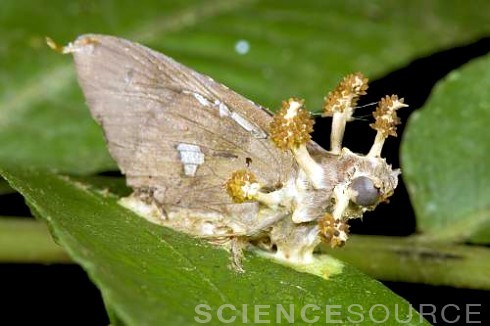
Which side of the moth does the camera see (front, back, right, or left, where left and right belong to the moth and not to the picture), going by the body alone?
right

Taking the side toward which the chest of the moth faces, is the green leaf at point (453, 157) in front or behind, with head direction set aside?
in front
